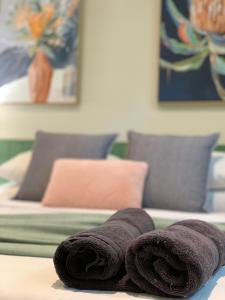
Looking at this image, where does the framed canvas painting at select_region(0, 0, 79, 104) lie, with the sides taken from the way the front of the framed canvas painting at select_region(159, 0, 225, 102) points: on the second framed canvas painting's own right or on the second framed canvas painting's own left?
on the second framed canvas painting's own right

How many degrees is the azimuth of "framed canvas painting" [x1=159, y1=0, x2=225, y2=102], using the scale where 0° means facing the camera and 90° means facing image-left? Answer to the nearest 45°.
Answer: approximately 0°

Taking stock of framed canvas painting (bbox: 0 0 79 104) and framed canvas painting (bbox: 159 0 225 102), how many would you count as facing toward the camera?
2

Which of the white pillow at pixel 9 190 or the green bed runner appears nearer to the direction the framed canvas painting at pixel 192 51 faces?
the green bed runner

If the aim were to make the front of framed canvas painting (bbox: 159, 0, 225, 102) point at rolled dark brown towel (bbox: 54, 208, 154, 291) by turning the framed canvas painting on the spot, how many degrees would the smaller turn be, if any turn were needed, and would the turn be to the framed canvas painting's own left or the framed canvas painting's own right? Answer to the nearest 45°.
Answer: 0° — it already faces it

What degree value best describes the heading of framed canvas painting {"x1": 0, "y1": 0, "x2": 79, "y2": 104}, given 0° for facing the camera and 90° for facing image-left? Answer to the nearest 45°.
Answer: approximately 0°

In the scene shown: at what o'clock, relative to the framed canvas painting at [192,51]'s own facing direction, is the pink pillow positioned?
The pink pillow is roughly at 1 o'clock from the framed canvas painting.

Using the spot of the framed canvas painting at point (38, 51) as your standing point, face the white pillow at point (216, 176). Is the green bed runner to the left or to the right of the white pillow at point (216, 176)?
right

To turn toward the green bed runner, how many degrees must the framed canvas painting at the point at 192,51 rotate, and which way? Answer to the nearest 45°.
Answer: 0° — it already faces it

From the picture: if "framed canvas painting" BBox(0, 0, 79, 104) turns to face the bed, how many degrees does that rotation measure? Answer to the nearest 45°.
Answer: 0° — it already faces it

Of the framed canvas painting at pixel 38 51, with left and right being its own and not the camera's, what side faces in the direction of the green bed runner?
front

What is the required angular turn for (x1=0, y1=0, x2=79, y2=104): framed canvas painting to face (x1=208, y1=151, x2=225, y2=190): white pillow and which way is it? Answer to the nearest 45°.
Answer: approximately 45° to its left

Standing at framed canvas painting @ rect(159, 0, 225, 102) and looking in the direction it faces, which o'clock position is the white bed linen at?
The white bed linen is roughly at 1 o'clock from the framed canvas painting.
